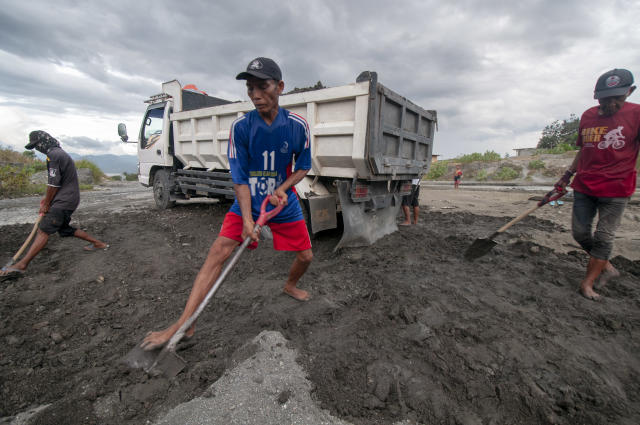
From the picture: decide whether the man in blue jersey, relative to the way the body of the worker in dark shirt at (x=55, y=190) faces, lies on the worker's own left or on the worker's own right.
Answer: on the worker's own left

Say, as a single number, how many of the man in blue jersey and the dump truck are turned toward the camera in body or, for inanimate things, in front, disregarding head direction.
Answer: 1

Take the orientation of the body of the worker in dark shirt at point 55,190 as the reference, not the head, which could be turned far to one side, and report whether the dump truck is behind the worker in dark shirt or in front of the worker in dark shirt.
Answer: behind

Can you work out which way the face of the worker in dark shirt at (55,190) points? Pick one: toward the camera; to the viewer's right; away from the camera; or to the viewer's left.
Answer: to the viewer's left

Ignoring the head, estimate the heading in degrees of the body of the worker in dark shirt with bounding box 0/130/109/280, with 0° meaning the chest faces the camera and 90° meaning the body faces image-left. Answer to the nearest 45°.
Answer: approximately 90°

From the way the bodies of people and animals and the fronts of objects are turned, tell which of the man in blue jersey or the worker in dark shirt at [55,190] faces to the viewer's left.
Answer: the worker in dark shirt

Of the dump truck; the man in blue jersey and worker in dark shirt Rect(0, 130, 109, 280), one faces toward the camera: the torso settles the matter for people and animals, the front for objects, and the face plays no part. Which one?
the man in blue jersey

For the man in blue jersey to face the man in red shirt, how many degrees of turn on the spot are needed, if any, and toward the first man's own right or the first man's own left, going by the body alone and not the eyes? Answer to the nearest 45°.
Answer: approximately 90° to the first man's own left

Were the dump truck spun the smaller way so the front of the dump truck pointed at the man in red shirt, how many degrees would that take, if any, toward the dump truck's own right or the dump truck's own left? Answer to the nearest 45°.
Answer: approximately 180°

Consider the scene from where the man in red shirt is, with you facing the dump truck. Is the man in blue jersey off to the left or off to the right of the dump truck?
left

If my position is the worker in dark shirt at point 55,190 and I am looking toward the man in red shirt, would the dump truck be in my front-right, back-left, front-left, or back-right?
front-left

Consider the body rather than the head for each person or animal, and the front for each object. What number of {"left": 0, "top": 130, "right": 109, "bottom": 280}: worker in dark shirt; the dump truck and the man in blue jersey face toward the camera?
1

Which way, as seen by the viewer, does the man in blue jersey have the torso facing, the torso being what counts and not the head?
toward the camera

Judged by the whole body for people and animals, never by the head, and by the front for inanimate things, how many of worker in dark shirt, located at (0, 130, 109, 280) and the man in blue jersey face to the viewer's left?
1

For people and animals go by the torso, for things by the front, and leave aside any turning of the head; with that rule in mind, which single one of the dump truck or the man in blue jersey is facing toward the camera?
the man in blue jersey
